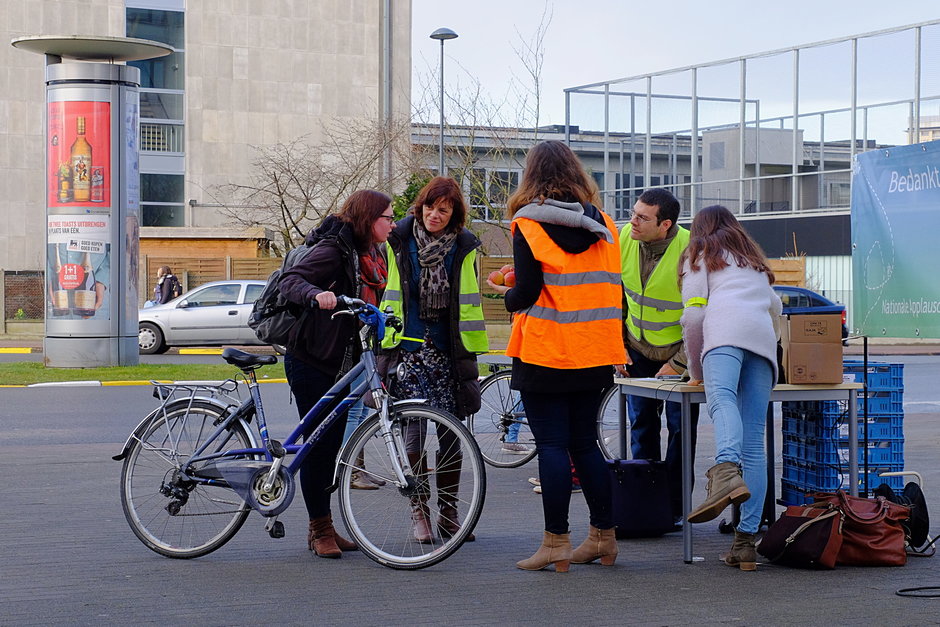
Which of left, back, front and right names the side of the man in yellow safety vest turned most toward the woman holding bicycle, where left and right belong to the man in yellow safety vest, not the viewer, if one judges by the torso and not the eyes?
front

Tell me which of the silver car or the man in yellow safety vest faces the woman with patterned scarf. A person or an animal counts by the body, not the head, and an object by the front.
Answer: the man in yellow safety vest

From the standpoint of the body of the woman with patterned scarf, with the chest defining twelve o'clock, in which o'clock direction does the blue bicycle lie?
The blue bicycle is roughly at 2 o'clock from the woman with patterned scarf.

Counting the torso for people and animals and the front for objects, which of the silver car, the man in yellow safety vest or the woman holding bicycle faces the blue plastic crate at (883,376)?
the woman holding bicycle

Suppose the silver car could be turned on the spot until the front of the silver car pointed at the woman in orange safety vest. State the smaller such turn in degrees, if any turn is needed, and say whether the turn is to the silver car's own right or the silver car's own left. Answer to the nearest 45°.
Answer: approximately 90° to the silver car's own left

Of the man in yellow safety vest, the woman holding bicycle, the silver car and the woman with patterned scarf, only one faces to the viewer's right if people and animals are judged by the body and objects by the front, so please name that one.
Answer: the woman holding bicycle

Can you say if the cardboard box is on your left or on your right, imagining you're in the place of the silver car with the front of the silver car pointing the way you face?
on your left

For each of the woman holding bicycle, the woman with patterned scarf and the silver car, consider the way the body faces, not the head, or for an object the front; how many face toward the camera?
1

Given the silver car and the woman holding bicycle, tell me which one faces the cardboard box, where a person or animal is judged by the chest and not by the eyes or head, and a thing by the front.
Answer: the woman holding bicycle

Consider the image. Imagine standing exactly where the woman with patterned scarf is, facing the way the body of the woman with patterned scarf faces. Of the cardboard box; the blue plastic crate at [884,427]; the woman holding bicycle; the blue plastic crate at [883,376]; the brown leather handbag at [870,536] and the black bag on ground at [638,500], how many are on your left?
5

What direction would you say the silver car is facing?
to the viewer's left

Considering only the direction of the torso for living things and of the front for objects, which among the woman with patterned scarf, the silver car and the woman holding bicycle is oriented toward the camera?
the woman with patterned scarf

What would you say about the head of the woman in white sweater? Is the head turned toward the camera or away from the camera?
away from the camera

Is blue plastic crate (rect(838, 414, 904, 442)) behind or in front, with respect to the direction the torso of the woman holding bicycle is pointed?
in front

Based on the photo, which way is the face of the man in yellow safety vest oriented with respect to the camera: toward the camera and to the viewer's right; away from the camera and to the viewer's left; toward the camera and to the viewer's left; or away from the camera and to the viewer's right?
toward the camera and to the viewer's left

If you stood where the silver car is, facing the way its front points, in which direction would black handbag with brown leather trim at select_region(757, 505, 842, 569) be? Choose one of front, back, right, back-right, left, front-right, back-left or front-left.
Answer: left

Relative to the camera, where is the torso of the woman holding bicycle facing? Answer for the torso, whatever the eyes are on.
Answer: to the viewer's right

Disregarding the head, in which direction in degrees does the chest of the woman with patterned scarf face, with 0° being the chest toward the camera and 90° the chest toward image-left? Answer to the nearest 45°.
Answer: approximately 0°
